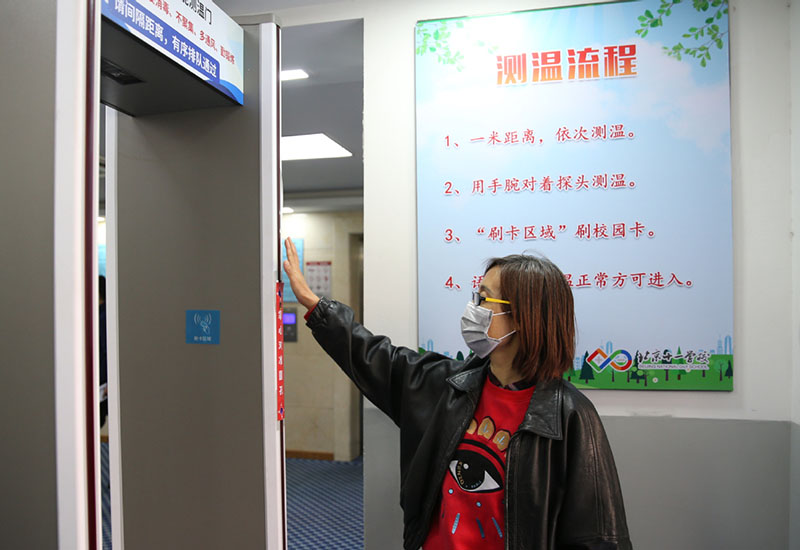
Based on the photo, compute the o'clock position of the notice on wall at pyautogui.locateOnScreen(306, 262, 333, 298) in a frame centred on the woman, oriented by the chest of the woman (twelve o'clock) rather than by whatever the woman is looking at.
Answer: The notice on wall is roughly at 4 o'clock from the woman.

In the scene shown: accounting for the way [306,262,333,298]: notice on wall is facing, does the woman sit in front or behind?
in front

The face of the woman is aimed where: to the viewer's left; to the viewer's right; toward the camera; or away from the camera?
to the viewer's left

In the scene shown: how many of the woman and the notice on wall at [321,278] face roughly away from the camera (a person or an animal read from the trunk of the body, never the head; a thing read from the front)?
0

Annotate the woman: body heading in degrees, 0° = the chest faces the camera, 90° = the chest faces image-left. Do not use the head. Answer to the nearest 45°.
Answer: approximately 45°

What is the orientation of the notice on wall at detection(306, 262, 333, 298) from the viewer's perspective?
toward the camera

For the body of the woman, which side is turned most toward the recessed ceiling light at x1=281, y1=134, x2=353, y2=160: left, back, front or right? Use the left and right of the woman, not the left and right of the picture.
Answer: right

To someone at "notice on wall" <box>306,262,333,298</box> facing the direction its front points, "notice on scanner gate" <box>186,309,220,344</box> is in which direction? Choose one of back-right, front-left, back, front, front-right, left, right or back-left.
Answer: front

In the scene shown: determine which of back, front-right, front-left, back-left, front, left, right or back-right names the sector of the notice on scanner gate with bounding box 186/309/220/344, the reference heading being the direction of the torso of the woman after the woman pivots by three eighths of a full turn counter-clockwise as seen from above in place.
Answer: back

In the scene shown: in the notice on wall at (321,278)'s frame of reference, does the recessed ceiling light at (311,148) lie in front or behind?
in front

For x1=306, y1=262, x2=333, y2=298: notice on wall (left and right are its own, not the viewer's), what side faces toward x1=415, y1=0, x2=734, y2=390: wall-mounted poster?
front

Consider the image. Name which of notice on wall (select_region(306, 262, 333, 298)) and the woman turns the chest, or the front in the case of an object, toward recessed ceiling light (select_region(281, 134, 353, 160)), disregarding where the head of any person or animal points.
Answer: the notice on wall
